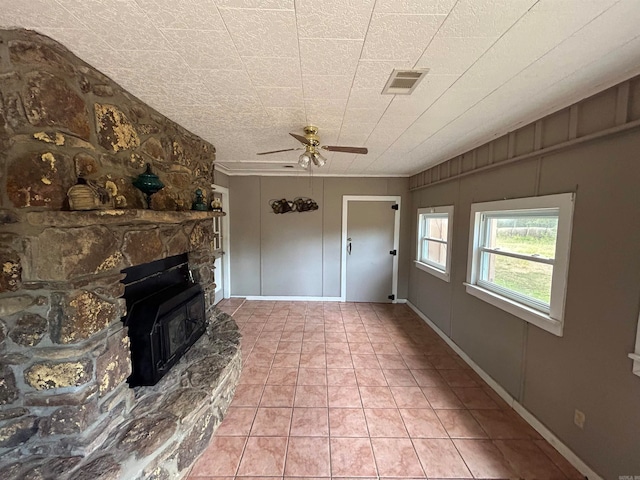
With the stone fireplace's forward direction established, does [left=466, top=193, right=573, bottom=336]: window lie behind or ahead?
ahead

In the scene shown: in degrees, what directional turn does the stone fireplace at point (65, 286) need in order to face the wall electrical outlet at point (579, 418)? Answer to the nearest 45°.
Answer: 0° — it already faces it

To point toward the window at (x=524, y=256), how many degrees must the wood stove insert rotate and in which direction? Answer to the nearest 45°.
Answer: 0° — it already faces it

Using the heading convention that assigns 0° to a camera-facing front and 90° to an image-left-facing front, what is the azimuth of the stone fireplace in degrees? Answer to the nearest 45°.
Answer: approximately 315°

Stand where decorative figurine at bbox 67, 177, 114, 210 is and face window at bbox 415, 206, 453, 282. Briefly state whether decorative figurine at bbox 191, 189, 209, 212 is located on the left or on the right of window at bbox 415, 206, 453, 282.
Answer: left

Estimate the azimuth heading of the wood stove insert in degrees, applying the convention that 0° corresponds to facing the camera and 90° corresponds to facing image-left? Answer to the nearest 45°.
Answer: approximately 315°

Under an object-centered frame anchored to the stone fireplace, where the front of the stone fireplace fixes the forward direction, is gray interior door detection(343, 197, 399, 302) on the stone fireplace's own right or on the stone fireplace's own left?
on the stone fireplace's own left

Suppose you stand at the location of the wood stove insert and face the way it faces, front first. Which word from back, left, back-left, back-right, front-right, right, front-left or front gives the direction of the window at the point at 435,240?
front-left
